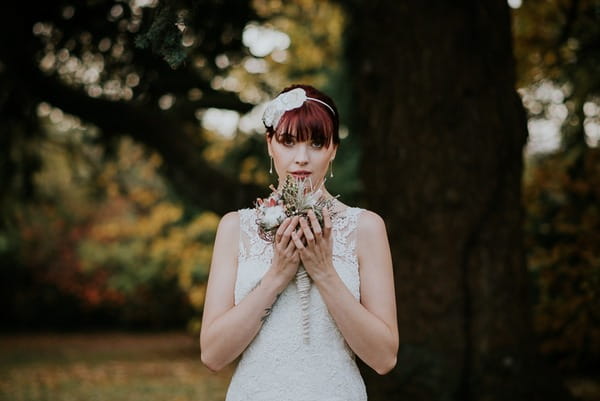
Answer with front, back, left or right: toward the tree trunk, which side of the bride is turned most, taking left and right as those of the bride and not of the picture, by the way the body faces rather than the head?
back

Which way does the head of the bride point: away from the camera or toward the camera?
toward the camera

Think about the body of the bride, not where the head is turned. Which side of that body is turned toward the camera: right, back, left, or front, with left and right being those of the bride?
front
